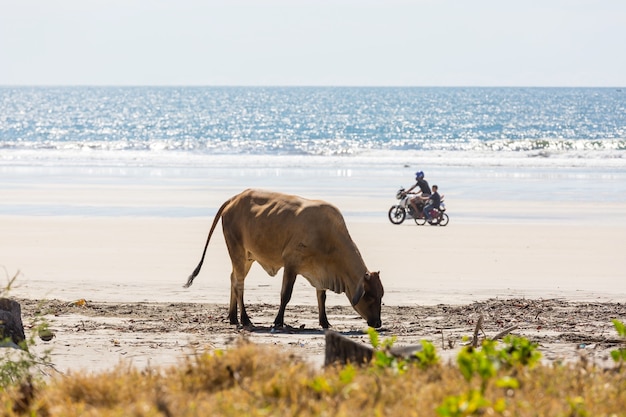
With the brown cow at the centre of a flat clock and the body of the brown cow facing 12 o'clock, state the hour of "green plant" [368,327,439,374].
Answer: The green plant is roughly at 3 o'clock from the brown cow.

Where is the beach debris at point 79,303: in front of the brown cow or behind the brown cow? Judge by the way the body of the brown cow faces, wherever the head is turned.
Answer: behind

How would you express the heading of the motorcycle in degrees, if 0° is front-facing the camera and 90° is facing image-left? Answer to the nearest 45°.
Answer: approximately 90°

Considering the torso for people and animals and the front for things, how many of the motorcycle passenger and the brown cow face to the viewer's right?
1

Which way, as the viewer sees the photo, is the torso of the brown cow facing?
to the viewer's right

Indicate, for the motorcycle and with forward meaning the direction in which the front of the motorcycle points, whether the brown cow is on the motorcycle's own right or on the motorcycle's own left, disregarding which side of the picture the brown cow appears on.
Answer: on the motorcycle's own left

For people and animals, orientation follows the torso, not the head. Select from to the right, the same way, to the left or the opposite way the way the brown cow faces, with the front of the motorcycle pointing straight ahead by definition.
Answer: the opposite way

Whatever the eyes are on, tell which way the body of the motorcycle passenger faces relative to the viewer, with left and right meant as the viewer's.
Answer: facing to the left of the viewer

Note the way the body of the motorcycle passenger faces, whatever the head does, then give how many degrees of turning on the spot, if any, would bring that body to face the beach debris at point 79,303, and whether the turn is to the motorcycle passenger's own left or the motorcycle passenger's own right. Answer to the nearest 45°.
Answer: approximately 90° to the motorcycle passenger's own left
